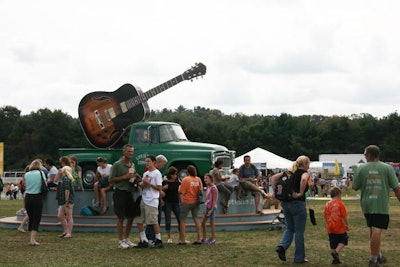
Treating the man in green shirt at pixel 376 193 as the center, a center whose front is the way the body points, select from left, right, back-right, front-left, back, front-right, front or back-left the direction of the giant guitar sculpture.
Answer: front-left

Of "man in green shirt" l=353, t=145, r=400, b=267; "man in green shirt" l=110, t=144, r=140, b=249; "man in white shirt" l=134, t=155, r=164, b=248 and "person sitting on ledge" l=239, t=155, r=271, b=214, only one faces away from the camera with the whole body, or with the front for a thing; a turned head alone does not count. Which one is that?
"man in green shirt" l=353, t=145, r=400, b=267

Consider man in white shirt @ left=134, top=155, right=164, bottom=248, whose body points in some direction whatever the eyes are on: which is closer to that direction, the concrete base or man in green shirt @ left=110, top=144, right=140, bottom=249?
the man in green shirt

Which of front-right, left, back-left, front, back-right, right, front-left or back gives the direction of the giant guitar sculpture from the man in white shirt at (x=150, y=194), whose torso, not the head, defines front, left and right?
back-right

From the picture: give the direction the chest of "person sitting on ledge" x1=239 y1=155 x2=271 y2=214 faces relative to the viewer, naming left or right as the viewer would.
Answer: facing the viewer and to the right of the viewer

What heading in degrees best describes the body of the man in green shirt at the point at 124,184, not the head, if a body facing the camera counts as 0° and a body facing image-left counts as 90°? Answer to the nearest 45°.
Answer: approximately 315°

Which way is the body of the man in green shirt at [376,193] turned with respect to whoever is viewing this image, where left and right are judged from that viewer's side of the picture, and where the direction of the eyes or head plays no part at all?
facing away from the viewer

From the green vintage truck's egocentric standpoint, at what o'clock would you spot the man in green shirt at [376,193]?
The man in green shirt is roughly at 1 o'clock from the green vintage truck.

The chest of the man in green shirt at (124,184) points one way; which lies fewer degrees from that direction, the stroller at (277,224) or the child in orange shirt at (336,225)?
the child in orange shirt
